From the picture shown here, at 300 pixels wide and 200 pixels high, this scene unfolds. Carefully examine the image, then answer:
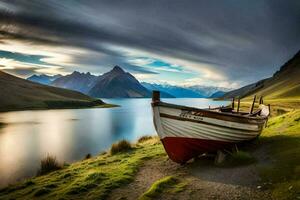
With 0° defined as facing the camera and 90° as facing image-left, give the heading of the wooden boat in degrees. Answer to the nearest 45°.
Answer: approximately 45°

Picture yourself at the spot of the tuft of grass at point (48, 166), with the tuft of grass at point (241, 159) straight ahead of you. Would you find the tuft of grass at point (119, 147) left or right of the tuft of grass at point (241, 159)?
left

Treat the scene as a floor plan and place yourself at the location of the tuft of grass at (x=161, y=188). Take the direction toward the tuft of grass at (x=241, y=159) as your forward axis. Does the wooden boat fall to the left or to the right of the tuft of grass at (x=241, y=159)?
left

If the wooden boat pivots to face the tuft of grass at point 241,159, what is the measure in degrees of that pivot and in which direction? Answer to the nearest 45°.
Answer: approximately 135° to its left

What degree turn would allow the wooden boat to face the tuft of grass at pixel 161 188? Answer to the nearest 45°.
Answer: approximately 45° to its left
